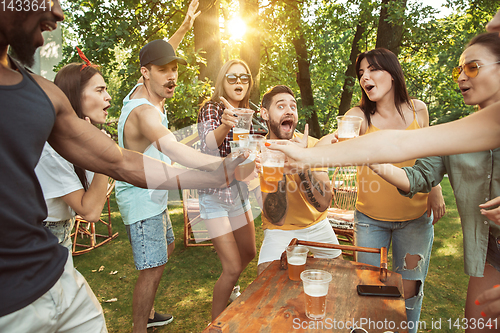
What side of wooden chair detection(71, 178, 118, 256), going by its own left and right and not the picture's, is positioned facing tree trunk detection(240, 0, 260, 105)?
back

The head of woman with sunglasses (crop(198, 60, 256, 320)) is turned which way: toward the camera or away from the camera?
toward the camera

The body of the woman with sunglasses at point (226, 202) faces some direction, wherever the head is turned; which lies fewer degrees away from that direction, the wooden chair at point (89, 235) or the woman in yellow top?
the woman in yellow top

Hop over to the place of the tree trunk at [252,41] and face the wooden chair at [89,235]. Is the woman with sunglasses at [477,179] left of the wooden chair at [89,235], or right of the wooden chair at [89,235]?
left

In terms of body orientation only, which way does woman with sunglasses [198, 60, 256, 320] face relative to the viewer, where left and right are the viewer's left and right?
facing the viewer and to the right of the viewer

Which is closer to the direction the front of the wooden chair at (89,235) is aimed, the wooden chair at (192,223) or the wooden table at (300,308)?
the wooden table

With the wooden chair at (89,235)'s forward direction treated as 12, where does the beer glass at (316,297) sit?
The beer glass is roughly at 10 o'clock from the wooden chair.

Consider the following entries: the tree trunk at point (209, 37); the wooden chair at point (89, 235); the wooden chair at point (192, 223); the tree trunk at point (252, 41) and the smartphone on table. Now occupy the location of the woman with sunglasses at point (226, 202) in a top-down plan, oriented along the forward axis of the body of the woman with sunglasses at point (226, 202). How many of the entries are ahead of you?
1

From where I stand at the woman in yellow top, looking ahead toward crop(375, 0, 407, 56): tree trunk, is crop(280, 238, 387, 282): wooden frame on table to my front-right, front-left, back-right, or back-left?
back-left

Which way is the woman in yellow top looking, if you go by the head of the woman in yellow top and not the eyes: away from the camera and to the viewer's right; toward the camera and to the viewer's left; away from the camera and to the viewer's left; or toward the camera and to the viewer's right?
toward the camera and to the viewer's left

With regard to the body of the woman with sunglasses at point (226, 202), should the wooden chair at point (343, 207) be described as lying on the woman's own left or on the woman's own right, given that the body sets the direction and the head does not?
on the woman's own left

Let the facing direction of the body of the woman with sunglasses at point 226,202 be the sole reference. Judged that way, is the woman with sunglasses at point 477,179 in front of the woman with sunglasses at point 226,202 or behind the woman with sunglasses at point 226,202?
in front

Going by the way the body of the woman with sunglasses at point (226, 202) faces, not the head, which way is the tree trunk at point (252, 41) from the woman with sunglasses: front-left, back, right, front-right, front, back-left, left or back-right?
back-left

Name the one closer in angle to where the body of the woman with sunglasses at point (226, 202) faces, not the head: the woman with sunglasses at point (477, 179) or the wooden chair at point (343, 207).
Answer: the woman with sunglasses

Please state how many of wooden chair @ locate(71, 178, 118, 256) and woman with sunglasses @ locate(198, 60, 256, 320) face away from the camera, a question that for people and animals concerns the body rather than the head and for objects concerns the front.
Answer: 0
